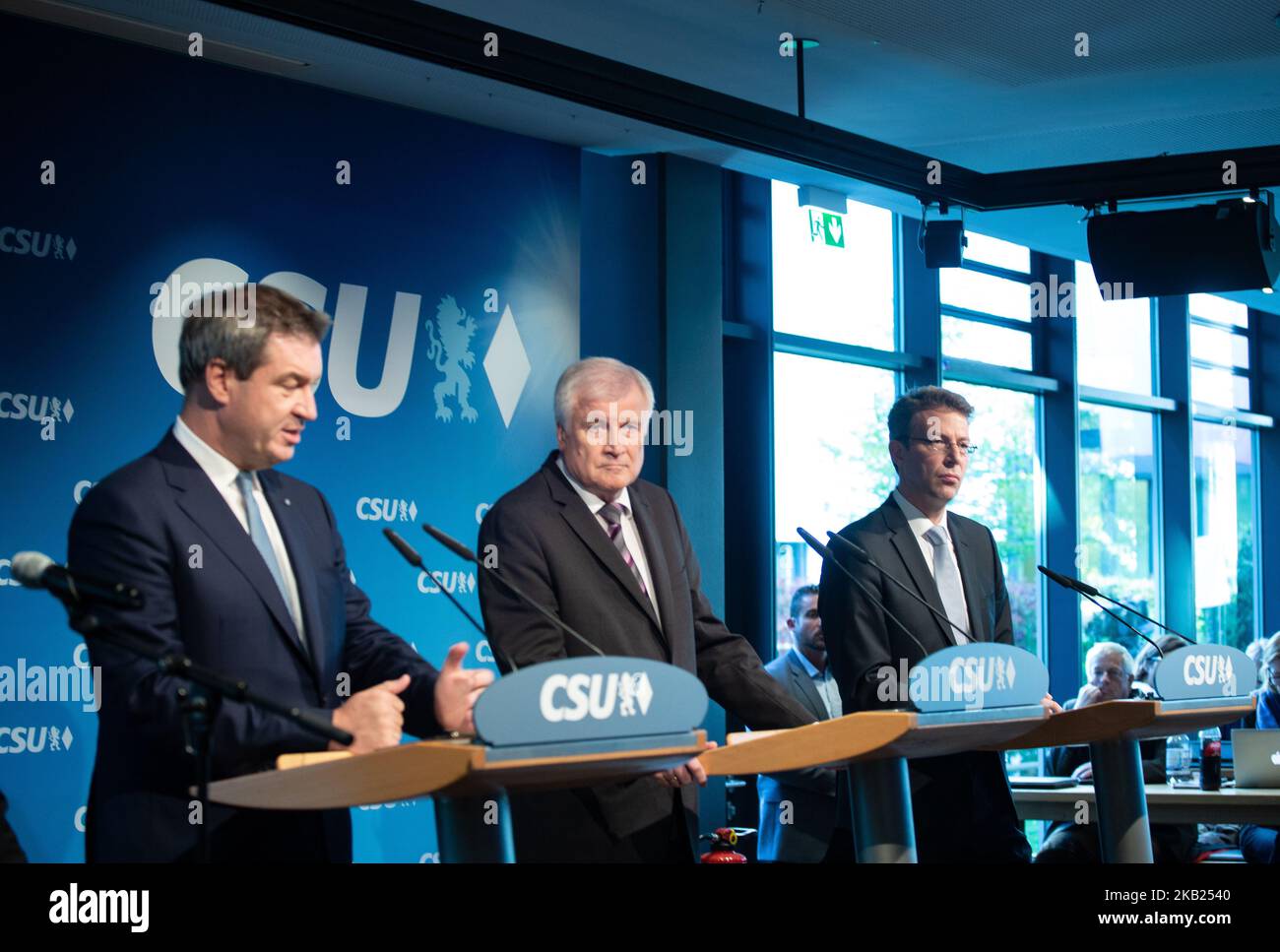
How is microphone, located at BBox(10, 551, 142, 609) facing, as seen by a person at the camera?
facing to the left of the viewer

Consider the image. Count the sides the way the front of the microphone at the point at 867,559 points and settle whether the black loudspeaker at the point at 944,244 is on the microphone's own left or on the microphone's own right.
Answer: on the microphone's own right

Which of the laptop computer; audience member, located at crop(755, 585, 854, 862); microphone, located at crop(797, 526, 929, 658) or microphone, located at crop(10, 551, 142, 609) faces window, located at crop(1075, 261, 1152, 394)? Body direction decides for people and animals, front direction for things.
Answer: the laptop computer

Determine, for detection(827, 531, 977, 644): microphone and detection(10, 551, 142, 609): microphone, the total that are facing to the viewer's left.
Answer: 2

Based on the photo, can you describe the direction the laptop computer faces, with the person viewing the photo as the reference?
facing away from the viewer

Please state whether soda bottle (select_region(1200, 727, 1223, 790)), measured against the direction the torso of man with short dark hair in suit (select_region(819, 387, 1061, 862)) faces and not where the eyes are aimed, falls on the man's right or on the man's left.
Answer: on the man's left

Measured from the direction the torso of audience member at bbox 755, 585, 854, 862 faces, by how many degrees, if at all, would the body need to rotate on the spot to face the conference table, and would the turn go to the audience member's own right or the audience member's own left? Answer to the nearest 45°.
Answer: approximately 45° to the audience member's own left

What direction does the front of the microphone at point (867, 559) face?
to the viewer's left

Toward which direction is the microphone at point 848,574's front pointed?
to the viewer's left
